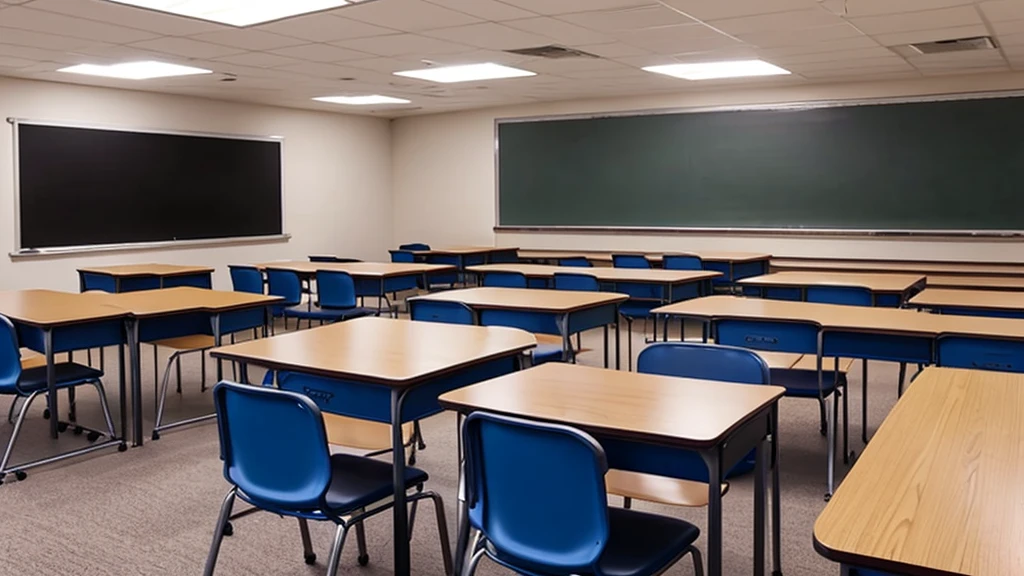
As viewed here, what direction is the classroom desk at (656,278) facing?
toward the camera

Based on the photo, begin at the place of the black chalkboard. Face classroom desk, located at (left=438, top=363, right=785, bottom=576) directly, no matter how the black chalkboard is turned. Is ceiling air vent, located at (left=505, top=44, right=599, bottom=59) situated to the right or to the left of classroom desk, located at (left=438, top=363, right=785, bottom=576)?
left

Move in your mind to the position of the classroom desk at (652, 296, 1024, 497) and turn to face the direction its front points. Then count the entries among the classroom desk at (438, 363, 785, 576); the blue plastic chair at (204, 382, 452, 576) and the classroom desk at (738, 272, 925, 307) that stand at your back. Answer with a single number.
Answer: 1

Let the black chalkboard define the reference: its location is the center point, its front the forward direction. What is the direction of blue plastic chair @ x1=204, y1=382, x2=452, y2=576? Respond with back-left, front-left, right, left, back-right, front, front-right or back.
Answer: front-right

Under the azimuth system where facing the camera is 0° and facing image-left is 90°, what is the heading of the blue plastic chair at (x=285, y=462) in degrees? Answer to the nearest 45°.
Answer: approximately 225°

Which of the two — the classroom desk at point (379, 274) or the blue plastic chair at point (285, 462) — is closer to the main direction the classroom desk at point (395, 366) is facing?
the blue plastic chair

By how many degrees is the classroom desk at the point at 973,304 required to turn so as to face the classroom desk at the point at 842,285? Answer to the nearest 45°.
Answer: approximately 135° to its right

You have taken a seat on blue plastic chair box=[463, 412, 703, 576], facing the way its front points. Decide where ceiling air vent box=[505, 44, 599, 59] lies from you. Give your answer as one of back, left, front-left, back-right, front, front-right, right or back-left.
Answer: front-left

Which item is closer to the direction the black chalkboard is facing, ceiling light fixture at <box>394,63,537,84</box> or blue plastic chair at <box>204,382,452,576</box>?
the ceiling light fixture

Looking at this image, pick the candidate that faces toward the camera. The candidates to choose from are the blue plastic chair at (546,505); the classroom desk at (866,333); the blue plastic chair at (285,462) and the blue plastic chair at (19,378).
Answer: the classroom desk

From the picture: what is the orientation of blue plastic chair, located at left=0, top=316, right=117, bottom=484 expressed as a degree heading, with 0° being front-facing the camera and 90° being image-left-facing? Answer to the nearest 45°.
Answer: approximately 225°

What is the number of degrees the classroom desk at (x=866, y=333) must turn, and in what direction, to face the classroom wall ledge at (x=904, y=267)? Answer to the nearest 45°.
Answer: approximately 180°

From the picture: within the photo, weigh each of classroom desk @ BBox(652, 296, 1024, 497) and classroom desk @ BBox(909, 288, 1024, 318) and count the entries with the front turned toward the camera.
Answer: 2

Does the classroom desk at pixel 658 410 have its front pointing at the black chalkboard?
no

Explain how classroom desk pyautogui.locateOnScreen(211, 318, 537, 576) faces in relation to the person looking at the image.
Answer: facing the viewer and to the left of the viewer

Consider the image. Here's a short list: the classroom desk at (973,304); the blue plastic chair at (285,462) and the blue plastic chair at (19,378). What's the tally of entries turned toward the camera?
1

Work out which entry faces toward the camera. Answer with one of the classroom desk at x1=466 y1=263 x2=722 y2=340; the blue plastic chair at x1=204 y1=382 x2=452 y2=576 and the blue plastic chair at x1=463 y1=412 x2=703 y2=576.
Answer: the classroom desk

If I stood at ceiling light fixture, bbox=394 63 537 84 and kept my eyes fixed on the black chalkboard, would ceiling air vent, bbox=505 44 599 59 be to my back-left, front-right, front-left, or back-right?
back-left

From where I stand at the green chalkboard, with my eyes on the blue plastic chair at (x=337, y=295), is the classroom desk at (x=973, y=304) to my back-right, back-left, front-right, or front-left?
front-left

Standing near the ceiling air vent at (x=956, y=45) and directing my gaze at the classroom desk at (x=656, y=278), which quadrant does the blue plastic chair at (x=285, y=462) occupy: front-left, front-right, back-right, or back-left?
front-left

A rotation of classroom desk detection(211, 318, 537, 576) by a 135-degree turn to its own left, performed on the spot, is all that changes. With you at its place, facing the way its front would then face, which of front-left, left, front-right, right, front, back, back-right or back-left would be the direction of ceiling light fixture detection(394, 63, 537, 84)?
left
